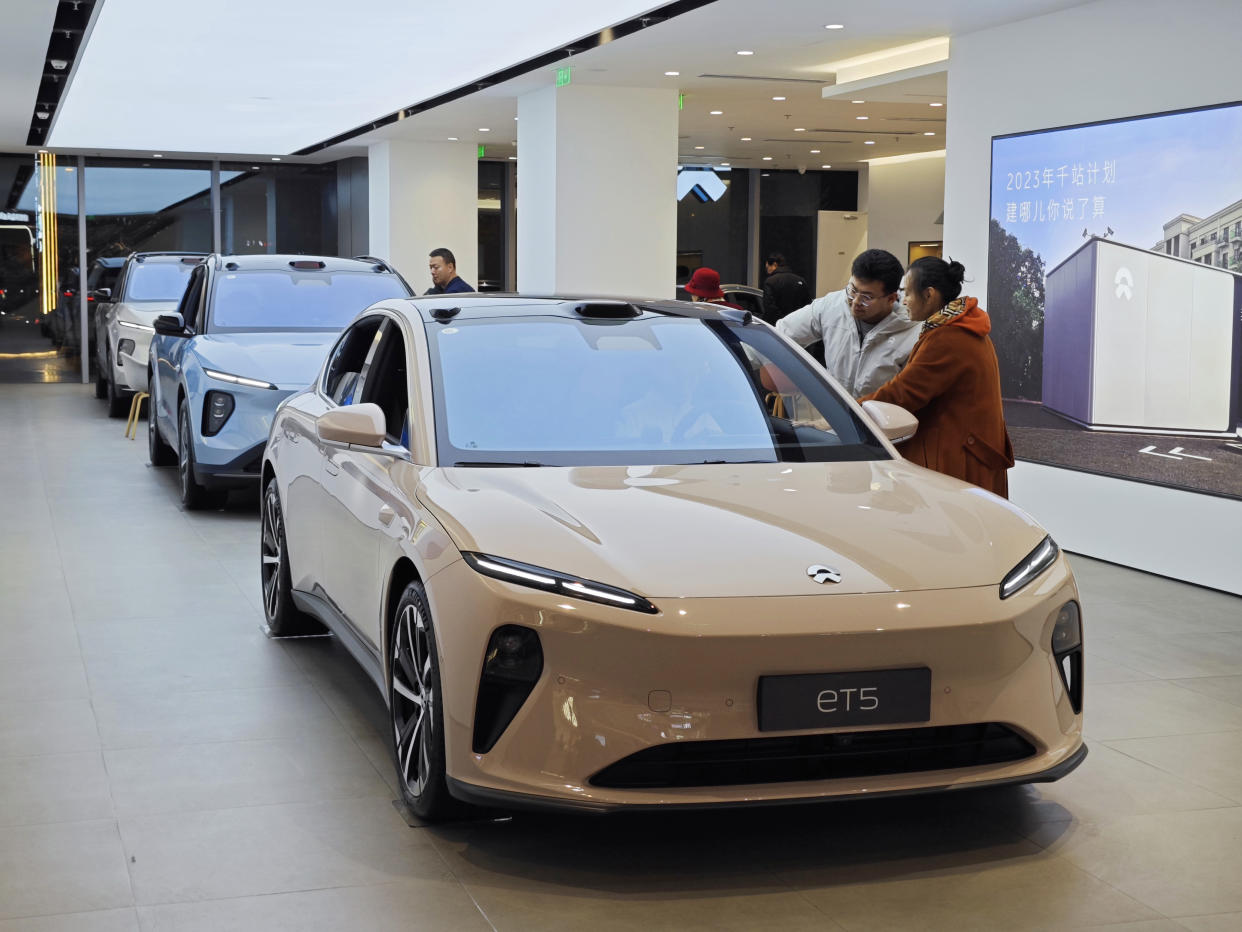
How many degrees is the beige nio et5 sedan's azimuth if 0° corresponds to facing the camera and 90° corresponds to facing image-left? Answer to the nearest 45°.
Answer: approximately 315°

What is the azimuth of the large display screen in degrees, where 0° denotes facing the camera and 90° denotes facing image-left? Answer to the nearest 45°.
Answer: approximately 45°

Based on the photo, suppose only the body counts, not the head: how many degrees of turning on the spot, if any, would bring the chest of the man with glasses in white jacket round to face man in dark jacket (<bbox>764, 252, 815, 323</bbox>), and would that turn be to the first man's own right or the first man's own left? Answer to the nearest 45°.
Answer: approximately 135° to the first man's own right

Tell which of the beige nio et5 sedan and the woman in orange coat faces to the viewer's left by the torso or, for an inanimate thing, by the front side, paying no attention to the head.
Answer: the woman in orange coat

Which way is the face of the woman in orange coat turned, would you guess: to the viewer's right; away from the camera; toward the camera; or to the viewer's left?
to the viewer's left

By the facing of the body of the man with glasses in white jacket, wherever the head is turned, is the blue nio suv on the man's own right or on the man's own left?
on the man's own right

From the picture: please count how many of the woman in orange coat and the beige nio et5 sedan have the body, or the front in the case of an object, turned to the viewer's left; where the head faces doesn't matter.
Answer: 1

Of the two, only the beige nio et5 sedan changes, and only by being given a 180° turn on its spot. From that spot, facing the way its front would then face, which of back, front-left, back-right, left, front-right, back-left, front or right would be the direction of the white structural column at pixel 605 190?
front-right

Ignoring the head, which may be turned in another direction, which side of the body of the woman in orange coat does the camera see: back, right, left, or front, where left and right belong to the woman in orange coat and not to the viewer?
left

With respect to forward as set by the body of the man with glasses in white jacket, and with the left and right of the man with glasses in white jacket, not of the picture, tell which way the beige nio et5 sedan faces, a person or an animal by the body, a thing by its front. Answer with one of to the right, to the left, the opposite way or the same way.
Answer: to the left

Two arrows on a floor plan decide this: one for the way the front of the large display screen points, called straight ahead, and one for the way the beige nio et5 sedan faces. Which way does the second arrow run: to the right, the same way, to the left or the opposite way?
to the left
